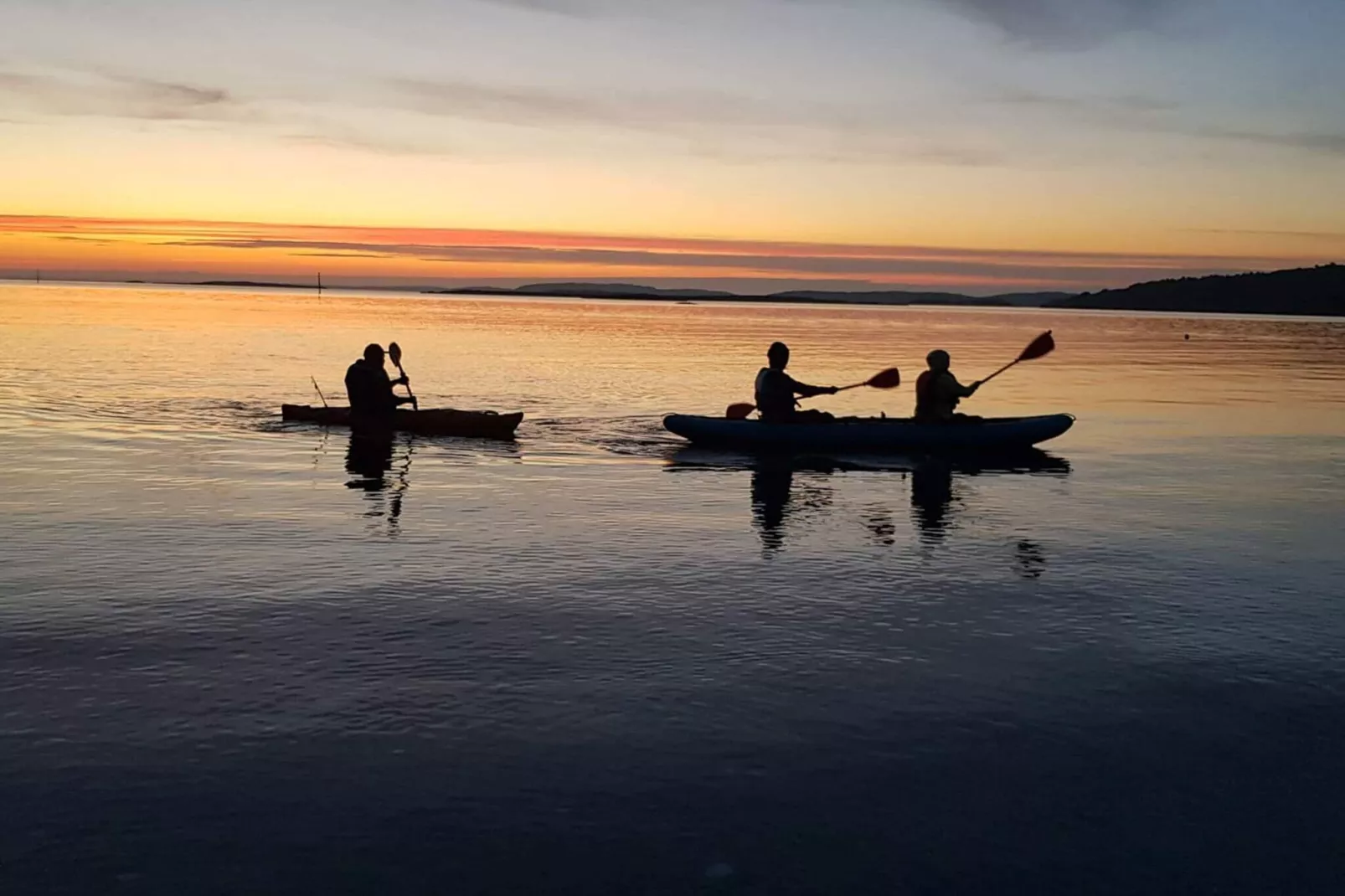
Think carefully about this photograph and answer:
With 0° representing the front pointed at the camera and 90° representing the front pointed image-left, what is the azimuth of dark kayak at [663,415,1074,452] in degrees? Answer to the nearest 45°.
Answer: approximately 270°

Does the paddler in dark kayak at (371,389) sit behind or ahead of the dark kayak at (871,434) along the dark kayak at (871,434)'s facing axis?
behind

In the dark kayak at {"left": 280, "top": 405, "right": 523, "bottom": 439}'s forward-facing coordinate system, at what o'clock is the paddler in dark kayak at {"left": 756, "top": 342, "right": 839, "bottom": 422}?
The paddler in dark kayak is roughly at 1 o'clock from the dark kayak.

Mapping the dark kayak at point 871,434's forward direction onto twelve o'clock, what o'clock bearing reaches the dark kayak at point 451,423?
the dark kayak at point 451,423 is roughly at 6 o'clock from the dark kayak at point 871,434.

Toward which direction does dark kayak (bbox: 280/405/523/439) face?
to the viewer's right

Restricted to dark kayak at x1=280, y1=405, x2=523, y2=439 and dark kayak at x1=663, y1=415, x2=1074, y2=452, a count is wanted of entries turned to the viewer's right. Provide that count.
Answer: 2
